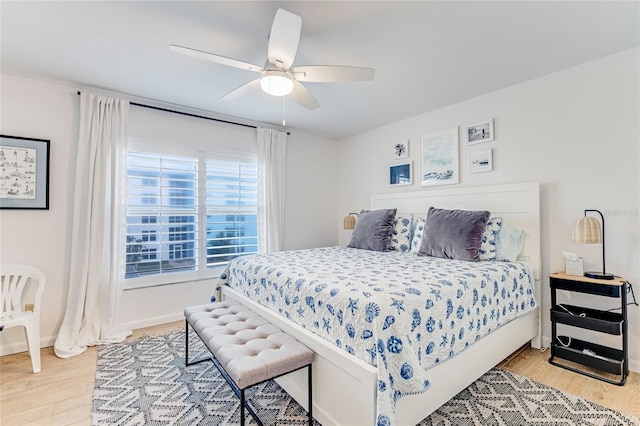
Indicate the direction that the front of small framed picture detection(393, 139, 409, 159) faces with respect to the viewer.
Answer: facing the viewer and to the left of the viewer

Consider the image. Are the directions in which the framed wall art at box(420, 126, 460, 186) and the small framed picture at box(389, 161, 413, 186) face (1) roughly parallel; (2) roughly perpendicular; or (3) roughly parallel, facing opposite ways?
roughly parallel

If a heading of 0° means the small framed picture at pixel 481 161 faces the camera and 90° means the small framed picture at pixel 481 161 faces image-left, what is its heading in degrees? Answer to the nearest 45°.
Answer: approximately 45°

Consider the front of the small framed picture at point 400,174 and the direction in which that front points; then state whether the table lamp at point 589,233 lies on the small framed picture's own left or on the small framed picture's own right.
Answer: on the small framed picture's own left

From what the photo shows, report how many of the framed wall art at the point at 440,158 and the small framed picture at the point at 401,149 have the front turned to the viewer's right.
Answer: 0

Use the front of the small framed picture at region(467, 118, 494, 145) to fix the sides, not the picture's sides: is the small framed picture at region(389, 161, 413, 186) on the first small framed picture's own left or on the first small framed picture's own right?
on the first small framed picture's own right

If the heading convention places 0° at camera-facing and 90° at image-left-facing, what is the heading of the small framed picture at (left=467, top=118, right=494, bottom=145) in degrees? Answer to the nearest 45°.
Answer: approximately 45°

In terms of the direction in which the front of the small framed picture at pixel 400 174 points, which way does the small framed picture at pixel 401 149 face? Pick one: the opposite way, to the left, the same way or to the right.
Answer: the same way

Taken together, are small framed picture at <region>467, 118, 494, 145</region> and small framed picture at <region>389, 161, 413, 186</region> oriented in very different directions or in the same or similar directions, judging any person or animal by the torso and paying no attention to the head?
same or similar directions

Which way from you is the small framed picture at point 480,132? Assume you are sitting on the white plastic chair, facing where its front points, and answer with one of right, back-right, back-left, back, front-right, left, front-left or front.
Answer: front-left

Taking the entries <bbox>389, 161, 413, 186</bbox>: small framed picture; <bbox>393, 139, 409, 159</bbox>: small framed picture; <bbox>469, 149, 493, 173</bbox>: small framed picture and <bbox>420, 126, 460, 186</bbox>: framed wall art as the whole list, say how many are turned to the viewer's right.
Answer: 0

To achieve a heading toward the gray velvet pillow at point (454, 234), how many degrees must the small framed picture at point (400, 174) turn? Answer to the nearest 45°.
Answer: approximately 90° to its left

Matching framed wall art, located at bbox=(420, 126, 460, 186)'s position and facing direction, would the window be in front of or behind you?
in front
